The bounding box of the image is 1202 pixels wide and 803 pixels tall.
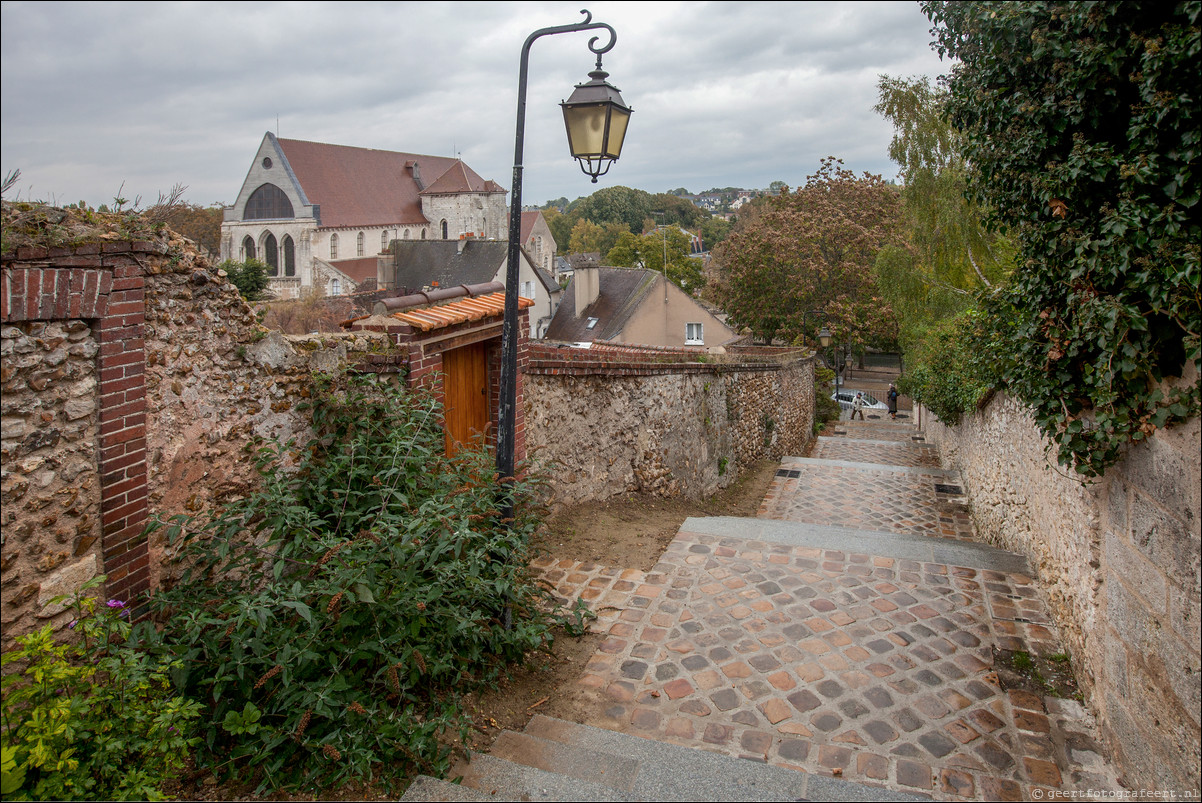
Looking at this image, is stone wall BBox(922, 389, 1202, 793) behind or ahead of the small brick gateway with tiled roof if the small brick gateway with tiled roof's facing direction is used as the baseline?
ahead

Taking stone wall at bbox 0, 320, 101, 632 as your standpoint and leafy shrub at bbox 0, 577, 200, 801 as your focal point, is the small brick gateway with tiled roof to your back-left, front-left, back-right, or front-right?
back-left

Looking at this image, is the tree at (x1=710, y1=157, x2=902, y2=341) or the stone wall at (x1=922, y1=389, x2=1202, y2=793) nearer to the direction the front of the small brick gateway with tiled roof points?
the stone wall

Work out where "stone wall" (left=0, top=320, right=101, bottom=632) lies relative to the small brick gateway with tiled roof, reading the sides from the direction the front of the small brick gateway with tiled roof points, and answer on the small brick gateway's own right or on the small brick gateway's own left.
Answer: on the small brick gateway's own right

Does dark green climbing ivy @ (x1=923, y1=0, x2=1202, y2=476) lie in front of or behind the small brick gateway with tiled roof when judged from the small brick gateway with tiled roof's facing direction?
in front

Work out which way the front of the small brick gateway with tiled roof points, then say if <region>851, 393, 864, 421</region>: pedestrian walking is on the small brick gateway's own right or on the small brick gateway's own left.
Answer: on the small brick gateway's own left

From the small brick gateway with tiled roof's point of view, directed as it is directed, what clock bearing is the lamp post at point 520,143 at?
The lamp post is roughly at 1 o'clock from the small brick gateway with tiled roof.

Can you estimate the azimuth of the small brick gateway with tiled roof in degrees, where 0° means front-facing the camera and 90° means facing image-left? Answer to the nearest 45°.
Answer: approximately 315°

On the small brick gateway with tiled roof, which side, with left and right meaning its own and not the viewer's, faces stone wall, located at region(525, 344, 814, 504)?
left

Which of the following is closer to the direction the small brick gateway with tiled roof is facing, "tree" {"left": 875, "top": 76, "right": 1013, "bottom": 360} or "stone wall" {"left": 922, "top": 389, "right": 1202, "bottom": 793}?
the stone wall

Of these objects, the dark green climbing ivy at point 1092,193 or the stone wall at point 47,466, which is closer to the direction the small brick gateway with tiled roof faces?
the dark green climbing ivy

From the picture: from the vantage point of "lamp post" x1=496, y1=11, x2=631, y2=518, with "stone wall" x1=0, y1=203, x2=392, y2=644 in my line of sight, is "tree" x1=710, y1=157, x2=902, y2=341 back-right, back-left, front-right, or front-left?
back-right

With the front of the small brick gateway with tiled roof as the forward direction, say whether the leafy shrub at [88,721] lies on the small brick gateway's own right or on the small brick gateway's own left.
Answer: on the small brick gateway's own right
